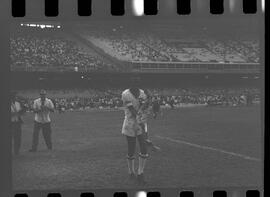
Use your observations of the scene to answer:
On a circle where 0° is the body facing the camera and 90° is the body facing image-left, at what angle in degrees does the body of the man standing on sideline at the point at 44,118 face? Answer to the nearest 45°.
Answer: approximately 0°

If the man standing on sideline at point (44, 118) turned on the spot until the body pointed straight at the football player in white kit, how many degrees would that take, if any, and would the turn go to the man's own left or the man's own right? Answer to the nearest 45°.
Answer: approximately 90° to the man's own left
